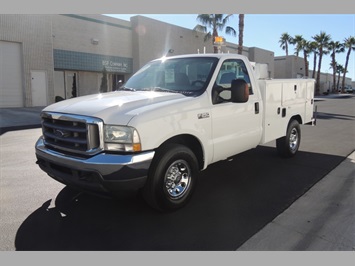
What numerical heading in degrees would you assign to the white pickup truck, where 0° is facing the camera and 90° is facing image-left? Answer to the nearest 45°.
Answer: approximately 45°

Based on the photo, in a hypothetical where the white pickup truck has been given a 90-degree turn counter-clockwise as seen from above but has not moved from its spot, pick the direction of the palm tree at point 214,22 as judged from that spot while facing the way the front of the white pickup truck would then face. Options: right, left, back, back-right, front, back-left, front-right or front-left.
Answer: back-left
